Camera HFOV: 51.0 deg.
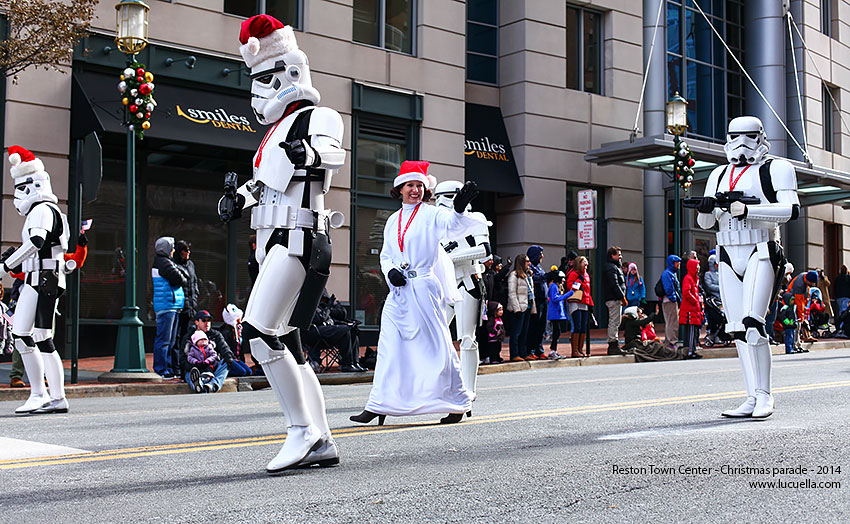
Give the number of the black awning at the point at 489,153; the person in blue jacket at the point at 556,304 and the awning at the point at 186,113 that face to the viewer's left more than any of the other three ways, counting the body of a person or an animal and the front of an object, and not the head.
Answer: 0

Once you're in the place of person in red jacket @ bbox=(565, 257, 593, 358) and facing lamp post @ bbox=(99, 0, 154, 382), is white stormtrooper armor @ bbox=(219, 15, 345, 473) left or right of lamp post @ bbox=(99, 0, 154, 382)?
left

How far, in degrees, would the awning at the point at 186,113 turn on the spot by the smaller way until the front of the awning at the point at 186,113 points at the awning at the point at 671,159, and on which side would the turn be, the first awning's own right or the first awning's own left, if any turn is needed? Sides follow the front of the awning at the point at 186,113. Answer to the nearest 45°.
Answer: approximately 45° to the first awning's own left

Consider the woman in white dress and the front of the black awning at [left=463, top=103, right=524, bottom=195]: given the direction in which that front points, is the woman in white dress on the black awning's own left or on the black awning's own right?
on the black awning's own right

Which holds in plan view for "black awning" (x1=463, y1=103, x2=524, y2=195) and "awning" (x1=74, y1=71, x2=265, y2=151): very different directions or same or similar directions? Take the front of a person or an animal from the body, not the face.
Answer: same or similar directions

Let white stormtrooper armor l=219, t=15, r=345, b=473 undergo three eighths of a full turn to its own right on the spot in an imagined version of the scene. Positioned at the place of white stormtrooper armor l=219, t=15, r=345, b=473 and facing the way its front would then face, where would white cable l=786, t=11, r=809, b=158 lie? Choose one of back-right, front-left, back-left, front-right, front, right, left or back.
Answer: front-right

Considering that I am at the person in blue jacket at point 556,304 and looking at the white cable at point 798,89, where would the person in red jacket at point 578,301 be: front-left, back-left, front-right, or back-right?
front-right

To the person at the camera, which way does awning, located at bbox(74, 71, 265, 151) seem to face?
facing the viewer and to the right of the viewer

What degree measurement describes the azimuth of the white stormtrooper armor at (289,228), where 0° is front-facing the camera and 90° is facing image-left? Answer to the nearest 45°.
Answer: approximately 45°
